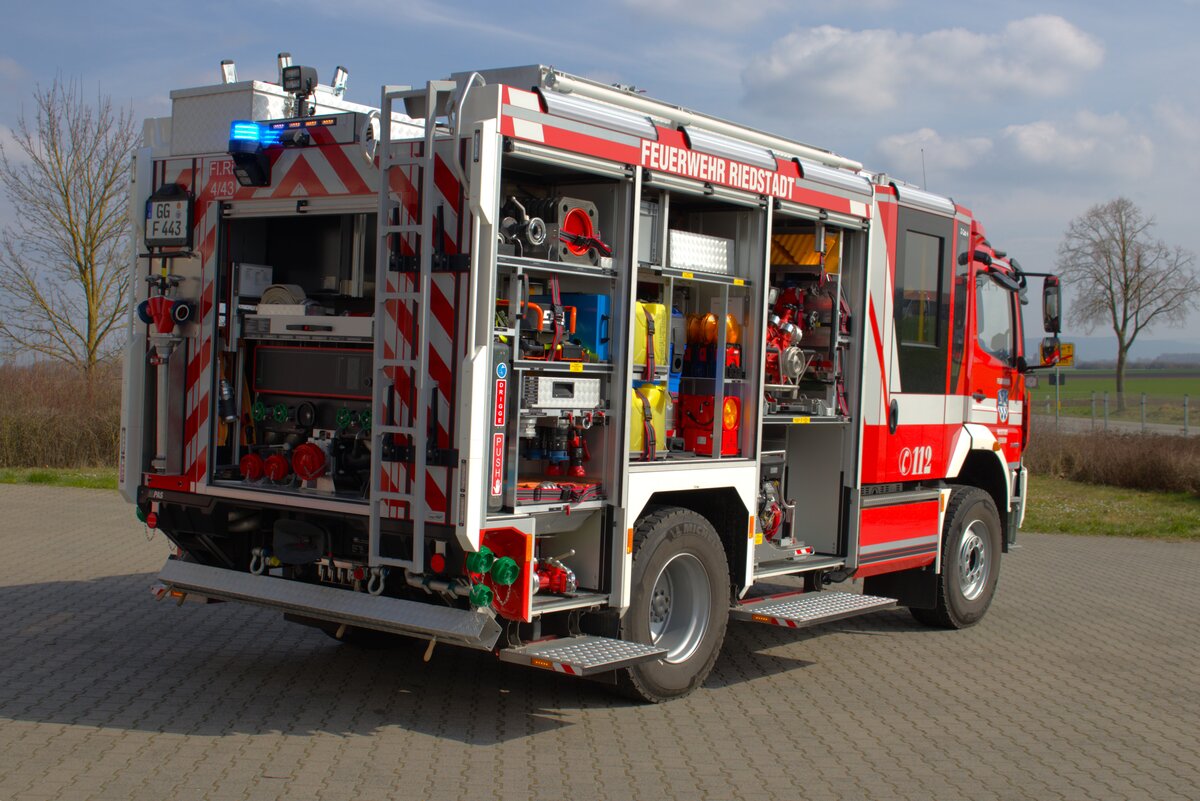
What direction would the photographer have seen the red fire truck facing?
facing away from the viewer and to the right of the viewer
